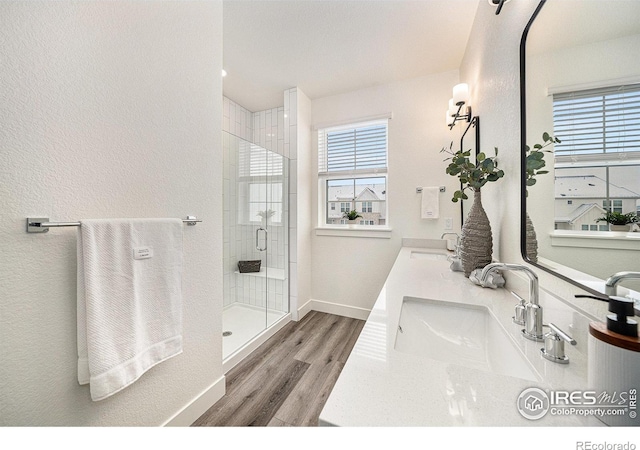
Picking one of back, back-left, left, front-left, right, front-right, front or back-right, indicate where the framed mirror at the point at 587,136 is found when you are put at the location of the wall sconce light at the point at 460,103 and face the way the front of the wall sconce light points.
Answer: left

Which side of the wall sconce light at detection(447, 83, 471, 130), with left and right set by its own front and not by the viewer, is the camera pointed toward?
left

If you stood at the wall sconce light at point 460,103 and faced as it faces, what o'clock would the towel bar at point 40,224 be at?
The towel bar is roughly at 10 o'clock from the wall sconce light.

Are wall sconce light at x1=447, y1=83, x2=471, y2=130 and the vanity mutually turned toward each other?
no

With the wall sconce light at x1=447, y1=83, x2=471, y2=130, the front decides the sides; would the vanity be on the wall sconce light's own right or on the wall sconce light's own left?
on the wall sconce light's own left

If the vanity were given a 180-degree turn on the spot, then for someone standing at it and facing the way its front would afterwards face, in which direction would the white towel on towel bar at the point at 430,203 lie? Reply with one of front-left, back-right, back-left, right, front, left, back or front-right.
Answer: left

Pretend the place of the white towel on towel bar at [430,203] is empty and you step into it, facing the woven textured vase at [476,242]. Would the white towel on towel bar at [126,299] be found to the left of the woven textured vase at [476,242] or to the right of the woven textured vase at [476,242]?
right

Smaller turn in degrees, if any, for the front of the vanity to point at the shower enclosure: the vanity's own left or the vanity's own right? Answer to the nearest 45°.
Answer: approximately 45° to the vanity's own right

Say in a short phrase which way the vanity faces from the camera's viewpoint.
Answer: facing to the left of the viewer

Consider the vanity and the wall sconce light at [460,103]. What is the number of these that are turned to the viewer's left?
2

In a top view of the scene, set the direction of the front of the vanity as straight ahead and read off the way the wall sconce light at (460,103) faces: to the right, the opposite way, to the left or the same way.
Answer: the same way
